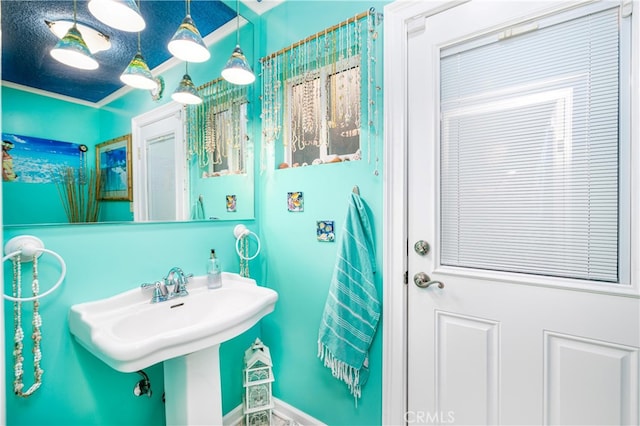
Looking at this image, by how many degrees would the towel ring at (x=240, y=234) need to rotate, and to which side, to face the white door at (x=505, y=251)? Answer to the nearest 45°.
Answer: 0° — it already faces it

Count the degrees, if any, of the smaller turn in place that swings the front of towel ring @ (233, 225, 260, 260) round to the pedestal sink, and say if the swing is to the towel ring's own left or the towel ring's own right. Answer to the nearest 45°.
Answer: approximately 90° to the towel ring's own right

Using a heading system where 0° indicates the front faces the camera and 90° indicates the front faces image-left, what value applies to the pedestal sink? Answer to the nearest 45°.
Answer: approximately 315°
